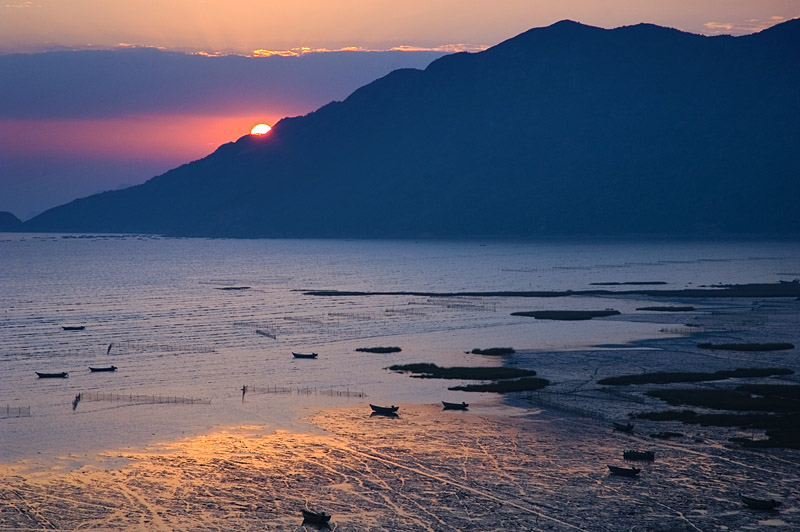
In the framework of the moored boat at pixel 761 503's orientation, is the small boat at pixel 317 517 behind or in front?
in front

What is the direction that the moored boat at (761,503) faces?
to the viewer's left
